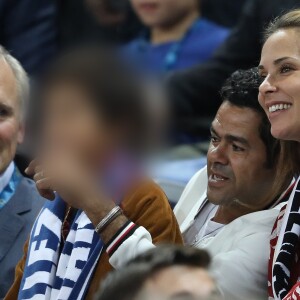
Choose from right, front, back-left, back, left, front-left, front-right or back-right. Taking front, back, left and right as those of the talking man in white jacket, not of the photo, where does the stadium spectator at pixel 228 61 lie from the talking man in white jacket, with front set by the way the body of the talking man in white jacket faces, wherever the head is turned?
back-right

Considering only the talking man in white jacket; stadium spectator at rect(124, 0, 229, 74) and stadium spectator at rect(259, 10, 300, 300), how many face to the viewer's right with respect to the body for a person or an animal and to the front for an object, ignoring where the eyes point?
0

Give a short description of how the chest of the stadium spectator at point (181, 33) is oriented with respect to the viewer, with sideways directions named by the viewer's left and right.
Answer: facing the viewer and to the left of the viewer

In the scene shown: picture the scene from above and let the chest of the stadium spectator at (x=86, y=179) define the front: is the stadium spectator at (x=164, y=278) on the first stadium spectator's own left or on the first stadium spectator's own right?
on the first stadium spectator's own left

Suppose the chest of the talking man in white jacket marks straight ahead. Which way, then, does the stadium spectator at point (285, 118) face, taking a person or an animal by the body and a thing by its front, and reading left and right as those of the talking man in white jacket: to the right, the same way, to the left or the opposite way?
the same way

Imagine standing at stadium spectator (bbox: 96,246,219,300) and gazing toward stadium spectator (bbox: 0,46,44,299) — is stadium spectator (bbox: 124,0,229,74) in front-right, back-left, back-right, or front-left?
front-right

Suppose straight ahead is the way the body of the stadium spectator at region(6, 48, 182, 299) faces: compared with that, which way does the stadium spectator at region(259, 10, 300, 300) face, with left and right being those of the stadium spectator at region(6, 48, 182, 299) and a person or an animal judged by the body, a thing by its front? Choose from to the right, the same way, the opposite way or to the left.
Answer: the same way

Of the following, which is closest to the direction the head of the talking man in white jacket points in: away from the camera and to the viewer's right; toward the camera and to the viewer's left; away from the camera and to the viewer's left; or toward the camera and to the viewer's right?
toward the camera and to the viewer's left

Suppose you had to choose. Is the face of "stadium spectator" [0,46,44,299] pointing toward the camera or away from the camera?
toward the camera

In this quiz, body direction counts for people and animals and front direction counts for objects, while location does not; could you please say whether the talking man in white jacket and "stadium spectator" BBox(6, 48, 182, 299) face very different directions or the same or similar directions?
same or similar directions

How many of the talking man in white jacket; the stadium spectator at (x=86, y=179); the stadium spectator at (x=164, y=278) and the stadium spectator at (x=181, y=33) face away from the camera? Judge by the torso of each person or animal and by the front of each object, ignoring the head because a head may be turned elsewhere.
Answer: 0

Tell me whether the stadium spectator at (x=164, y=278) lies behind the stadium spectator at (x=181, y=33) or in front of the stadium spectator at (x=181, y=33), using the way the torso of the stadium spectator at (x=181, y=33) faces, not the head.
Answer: in front
